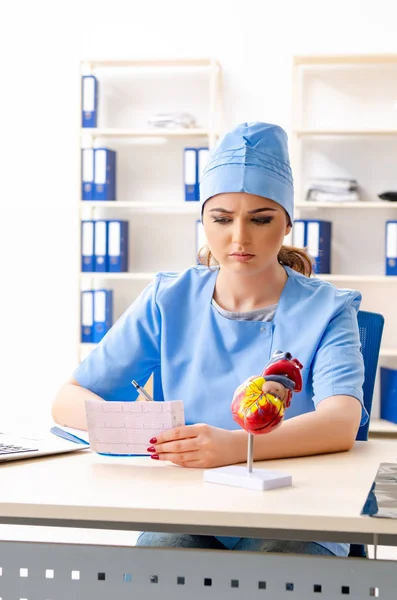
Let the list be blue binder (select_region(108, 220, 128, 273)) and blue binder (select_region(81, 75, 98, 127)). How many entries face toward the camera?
2

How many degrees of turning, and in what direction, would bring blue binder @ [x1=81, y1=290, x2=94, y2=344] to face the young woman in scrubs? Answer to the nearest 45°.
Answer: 0° — it already faces them

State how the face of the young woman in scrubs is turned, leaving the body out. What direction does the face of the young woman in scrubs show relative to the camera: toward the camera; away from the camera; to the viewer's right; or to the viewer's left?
toward the camera

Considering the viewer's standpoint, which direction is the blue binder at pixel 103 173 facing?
facing the viewer

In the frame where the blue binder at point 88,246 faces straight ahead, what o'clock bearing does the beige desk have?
The beige desk is roughly at 12 o'clock from the blue binder.

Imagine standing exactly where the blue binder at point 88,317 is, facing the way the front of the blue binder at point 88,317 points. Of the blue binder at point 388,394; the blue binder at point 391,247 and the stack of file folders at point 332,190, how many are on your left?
3

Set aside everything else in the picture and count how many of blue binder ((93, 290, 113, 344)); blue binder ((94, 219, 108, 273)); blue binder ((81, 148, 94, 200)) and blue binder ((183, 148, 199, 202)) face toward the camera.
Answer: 4

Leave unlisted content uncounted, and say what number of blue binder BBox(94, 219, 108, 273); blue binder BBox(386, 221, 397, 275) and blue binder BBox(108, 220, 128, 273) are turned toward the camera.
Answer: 3

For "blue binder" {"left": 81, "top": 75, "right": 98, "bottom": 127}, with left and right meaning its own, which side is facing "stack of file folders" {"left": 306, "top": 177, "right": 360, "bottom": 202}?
left

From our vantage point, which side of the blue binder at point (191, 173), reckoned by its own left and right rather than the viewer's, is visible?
front

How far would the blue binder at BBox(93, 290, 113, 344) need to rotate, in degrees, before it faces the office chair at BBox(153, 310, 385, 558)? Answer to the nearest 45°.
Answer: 0° — it already faces it

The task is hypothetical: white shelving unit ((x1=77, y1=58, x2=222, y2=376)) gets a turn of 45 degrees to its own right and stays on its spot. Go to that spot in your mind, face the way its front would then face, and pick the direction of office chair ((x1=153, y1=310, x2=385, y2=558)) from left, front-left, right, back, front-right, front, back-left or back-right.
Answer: front-left

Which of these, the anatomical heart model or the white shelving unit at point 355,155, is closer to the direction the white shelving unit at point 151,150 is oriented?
the anatomical heart model

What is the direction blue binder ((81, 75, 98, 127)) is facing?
toward the camera

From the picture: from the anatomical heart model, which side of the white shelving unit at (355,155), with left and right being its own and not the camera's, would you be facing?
front

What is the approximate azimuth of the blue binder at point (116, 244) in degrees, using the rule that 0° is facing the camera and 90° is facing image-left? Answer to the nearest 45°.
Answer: approximately 0°

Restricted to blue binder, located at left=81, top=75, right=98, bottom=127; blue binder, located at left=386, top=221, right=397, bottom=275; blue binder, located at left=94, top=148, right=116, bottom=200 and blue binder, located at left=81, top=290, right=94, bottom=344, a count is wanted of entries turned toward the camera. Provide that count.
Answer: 4

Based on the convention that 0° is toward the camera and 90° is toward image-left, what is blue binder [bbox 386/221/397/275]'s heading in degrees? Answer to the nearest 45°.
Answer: approximately 0°

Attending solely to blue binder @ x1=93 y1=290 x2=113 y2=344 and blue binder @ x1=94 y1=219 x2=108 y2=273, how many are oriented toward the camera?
2
